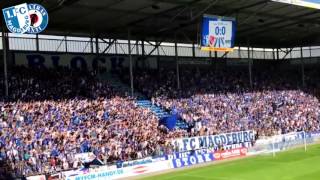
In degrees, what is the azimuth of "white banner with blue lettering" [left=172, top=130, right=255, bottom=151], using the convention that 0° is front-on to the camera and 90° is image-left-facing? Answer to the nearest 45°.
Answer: approximately 0°

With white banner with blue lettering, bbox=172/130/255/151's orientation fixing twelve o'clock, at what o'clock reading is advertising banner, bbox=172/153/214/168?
The advertising banner is roughly at 1 o'clock from the white banner with blue lettering.

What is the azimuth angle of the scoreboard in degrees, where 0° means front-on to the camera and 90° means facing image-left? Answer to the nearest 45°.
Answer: approximately 0°

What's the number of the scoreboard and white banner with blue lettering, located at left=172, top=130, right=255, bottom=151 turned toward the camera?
2

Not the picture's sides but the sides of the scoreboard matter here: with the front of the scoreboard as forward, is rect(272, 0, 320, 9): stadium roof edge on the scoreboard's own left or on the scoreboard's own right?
on the scoreboard's own left
